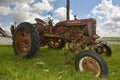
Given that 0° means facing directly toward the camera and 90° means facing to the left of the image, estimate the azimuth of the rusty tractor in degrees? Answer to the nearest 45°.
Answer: approximately 315°
